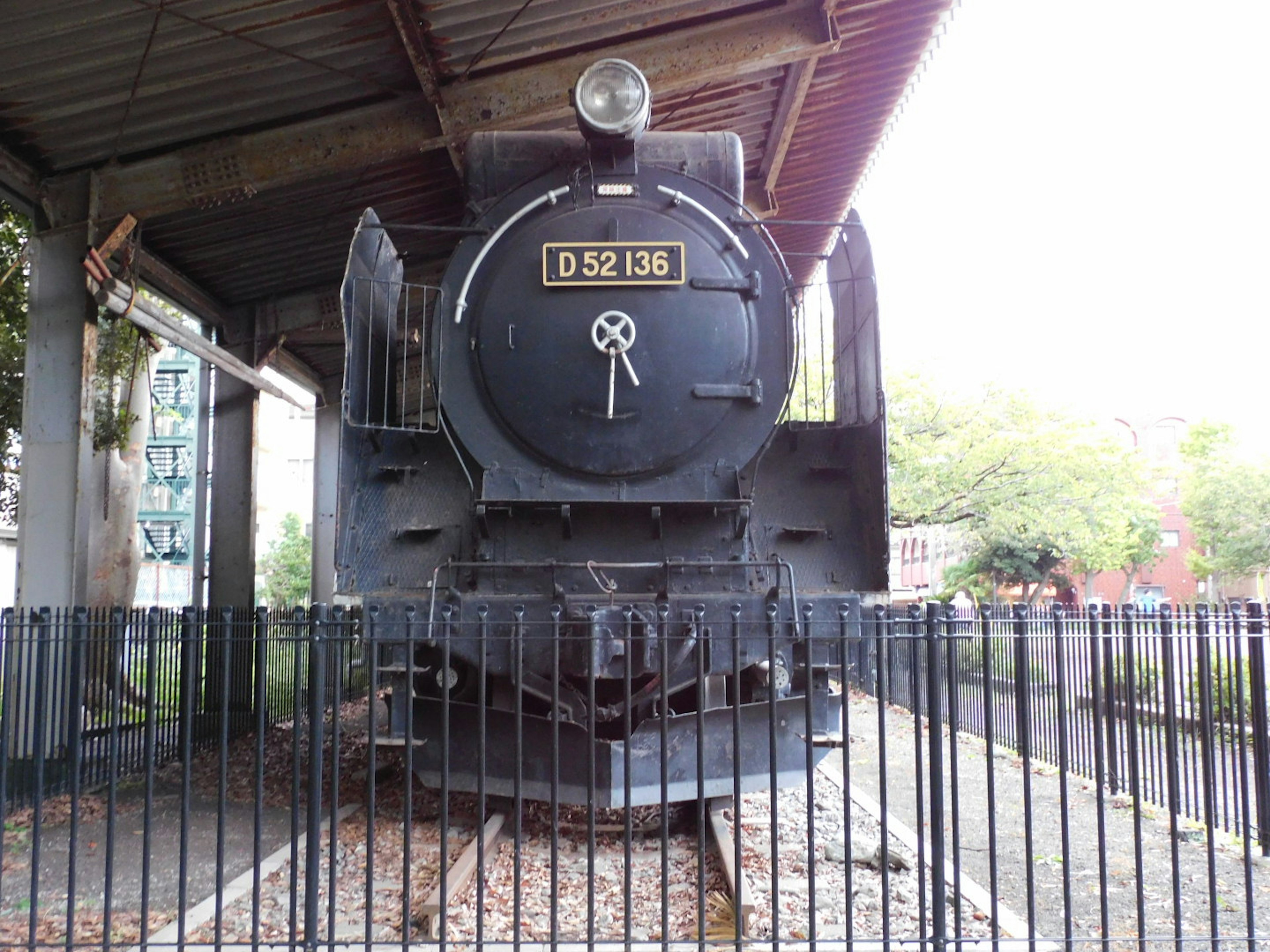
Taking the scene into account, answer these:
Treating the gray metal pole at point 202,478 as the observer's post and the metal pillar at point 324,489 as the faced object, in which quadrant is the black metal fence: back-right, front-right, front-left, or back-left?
back-right

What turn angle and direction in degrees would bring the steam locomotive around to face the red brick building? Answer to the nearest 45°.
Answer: approximately 135° to its left

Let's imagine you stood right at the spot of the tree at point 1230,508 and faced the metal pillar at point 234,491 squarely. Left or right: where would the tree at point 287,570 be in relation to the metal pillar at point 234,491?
right

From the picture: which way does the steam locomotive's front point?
toward the camera

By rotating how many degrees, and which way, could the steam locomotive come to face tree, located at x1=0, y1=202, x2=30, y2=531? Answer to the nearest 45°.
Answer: approximately 135° to its right
